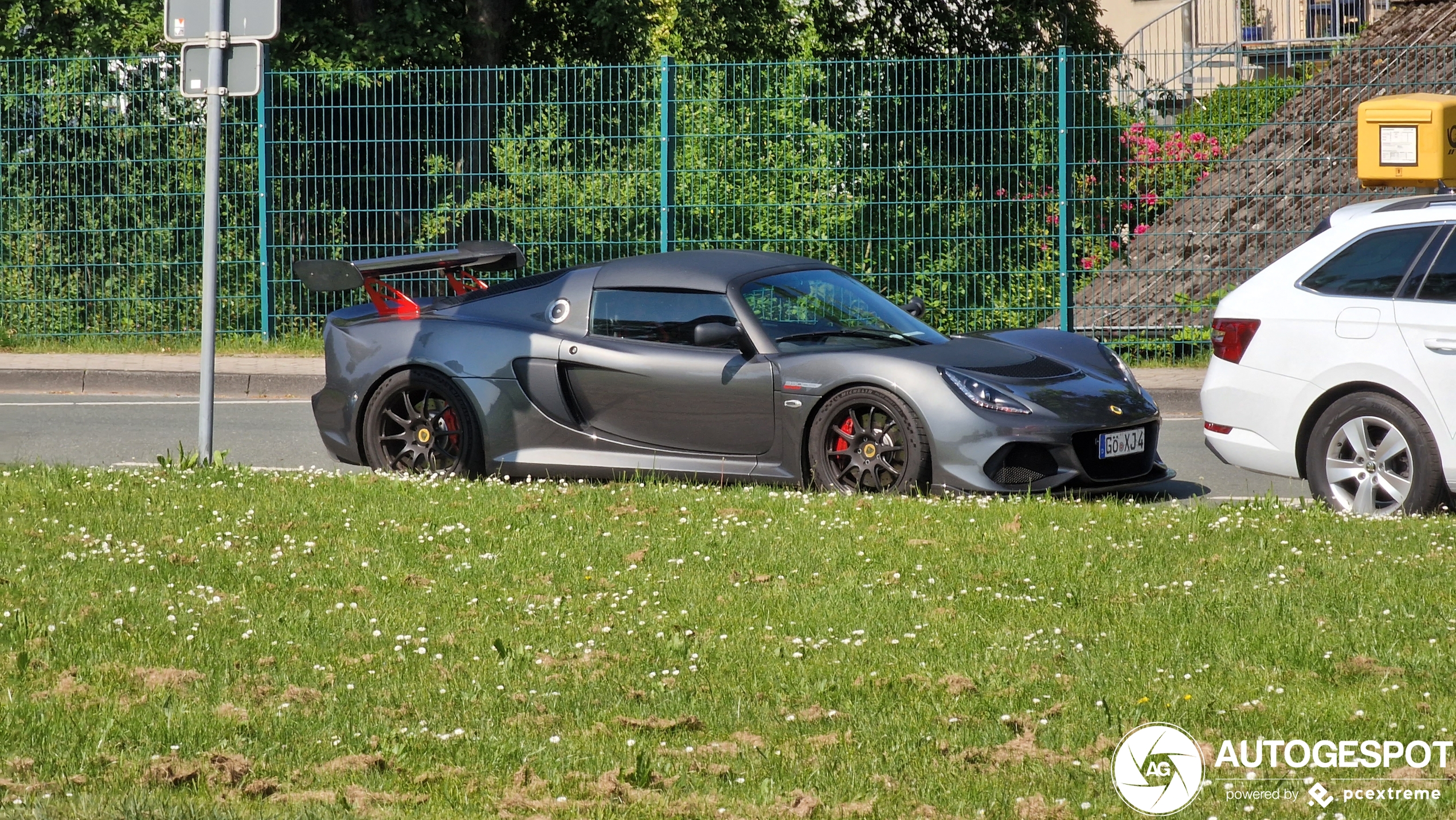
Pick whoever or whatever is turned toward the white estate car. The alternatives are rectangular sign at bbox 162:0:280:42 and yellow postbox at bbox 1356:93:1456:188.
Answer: the yellow postbox

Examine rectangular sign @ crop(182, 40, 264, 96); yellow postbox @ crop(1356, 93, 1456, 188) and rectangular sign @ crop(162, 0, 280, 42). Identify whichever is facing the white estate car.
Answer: the yellow postbox

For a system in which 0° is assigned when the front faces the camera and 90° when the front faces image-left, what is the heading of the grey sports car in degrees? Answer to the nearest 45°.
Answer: approximately 315°

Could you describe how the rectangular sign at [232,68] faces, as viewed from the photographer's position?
facing away from the viewer

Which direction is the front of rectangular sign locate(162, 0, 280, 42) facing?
away from the camera

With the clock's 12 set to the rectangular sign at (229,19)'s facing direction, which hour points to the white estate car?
The white estate car is roughly at 4 o'clock from the rectangular sign.

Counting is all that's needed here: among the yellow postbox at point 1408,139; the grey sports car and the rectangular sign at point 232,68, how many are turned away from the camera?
1

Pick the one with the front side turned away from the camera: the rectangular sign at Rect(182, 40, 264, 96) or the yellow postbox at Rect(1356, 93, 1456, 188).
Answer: the rectangular sign

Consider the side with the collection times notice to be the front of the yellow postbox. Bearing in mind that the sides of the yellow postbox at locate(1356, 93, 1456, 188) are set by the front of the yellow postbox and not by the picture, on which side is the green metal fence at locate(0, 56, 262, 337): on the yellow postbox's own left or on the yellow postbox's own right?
on the yellow postbox's own right
